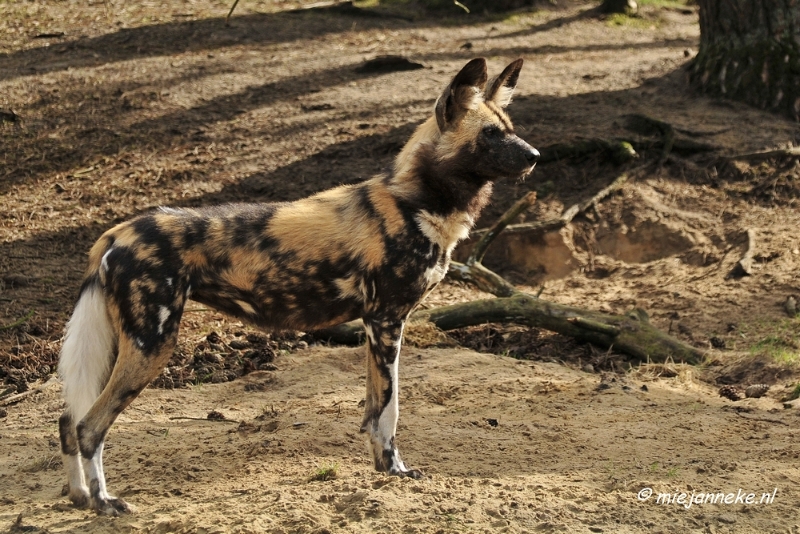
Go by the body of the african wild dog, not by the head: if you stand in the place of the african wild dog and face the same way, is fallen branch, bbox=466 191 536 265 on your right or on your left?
on your left

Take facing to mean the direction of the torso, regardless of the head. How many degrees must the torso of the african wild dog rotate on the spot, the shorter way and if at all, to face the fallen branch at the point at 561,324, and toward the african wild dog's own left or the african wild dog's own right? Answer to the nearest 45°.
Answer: approximately 45° to the african wild dog's own left

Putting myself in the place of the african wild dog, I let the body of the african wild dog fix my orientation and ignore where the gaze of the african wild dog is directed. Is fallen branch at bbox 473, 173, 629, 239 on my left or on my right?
on my left

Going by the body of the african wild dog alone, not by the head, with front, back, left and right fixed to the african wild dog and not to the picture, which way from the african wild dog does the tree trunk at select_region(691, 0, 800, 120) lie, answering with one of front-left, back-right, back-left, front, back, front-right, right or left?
front-left

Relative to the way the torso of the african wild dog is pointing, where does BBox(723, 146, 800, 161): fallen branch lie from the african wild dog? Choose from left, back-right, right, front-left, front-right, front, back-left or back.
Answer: front-left

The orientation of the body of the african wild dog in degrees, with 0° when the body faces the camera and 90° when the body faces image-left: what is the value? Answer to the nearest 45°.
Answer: approximately 270°

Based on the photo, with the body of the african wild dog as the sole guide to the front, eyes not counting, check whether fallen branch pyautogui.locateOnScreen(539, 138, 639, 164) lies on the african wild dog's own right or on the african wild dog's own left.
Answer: on the african wild dog's own left
